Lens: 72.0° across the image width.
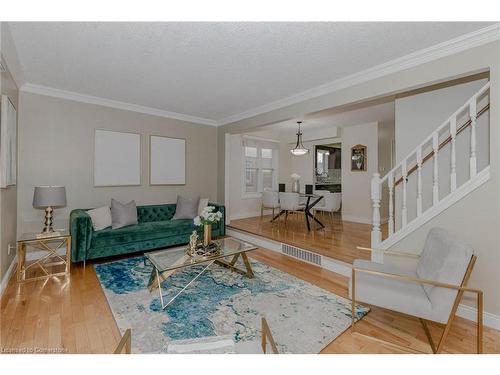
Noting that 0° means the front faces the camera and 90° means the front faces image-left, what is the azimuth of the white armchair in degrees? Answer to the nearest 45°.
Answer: approximately 90°

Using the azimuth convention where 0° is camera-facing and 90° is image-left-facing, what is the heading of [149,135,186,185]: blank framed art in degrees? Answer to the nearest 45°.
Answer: approximately 315°

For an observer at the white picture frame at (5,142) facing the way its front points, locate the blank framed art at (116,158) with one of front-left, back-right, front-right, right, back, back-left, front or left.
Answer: front-left

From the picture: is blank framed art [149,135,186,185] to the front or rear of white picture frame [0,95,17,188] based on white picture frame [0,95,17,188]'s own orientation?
to the front

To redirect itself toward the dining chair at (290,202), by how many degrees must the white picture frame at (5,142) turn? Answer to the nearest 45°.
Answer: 0° — it already faces it

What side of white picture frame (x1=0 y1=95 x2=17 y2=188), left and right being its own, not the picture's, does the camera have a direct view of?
right

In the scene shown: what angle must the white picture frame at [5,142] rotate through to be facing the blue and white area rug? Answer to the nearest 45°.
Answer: approximately 45° to its right

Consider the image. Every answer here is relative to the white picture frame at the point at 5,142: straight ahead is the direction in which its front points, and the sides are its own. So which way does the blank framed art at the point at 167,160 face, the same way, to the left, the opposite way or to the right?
to the right

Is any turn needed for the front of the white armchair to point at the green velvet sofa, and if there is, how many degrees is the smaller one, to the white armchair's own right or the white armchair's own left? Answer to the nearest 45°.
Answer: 0° — it already faces it

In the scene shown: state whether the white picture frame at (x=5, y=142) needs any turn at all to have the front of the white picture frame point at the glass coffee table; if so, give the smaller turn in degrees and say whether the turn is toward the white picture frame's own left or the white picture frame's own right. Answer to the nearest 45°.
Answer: approximately 45° to the white picture frame's own right

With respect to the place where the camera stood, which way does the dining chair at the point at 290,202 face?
facing away from the viewer and to the right of the viewer
